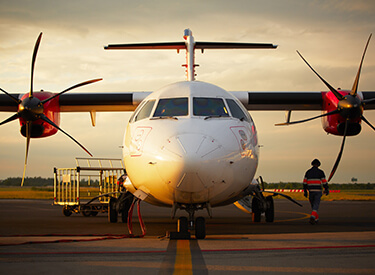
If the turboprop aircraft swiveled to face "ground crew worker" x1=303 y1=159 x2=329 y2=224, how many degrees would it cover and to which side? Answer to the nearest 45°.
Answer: approximately 135° to its left

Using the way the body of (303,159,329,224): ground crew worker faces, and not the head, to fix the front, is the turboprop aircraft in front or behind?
behind
